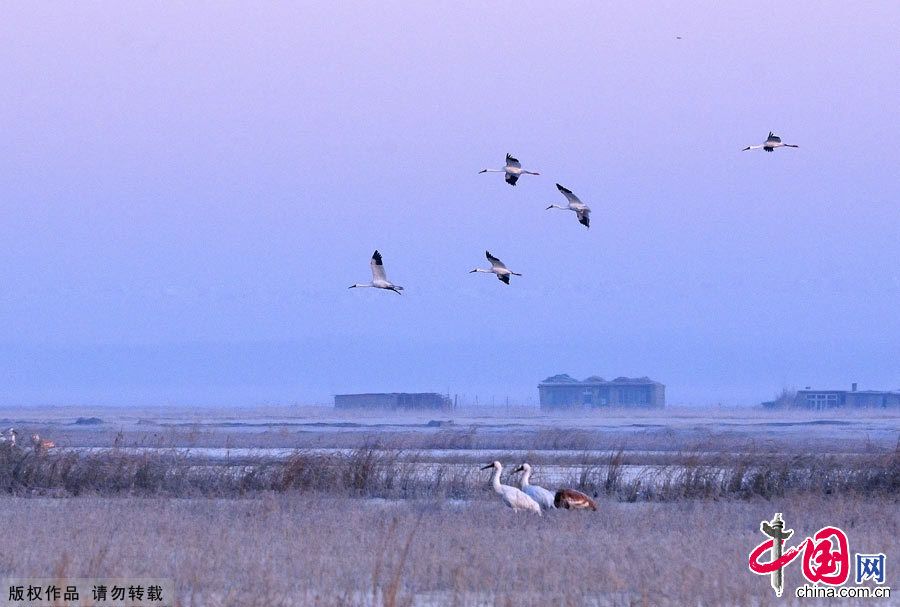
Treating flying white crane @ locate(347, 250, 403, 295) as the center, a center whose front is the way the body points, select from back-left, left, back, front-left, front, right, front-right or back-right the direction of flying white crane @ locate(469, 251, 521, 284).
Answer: back-right

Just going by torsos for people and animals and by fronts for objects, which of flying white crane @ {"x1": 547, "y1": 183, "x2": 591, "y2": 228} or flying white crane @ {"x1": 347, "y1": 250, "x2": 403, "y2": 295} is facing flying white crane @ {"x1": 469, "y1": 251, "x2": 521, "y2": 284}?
flying white crane @ {"x1": 547, "y1": 183, "x2": 591, "y2": 228}

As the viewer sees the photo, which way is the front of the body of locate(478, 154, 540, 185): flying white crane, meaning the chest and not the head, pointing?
to the viewer's left

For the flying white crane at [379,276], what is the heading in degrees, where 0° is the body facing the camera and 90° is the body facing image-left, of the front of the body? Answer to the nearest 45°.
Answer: approximately 90°

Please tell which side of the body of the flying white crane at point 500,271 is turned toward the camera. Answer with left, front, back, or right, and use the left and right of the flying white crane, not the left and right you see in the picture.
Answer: left

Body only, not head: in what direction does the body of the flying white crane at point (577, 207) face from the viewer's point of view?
to the viewer's left
